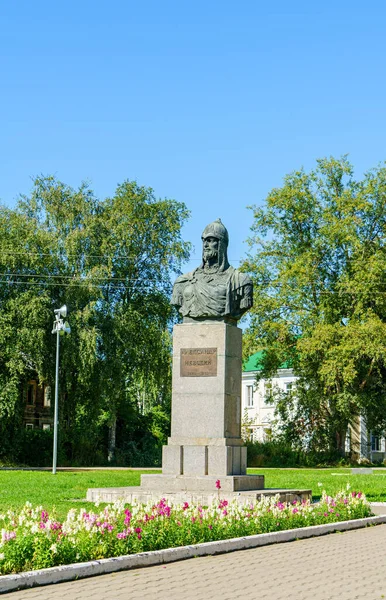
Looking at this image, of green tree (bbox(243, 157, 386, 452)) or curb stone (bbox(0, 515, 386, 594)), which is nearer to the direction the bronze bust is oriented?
the curb stone

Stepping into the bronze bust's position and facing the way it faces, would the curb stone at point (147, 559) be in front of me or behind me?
in front

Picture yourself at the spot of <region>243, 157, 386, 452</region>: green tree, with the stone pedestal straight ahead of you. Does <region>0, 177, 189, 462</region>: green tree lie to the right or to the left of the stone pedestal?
right

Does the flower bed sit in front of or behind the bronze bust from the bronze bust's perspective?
in front

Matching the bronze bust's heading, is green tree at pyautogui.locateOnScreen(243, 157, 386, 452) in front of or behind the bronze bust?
behind

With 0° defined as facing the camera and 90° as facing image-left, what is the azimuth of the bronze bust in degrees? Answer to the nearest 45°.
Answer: approximately 45°
